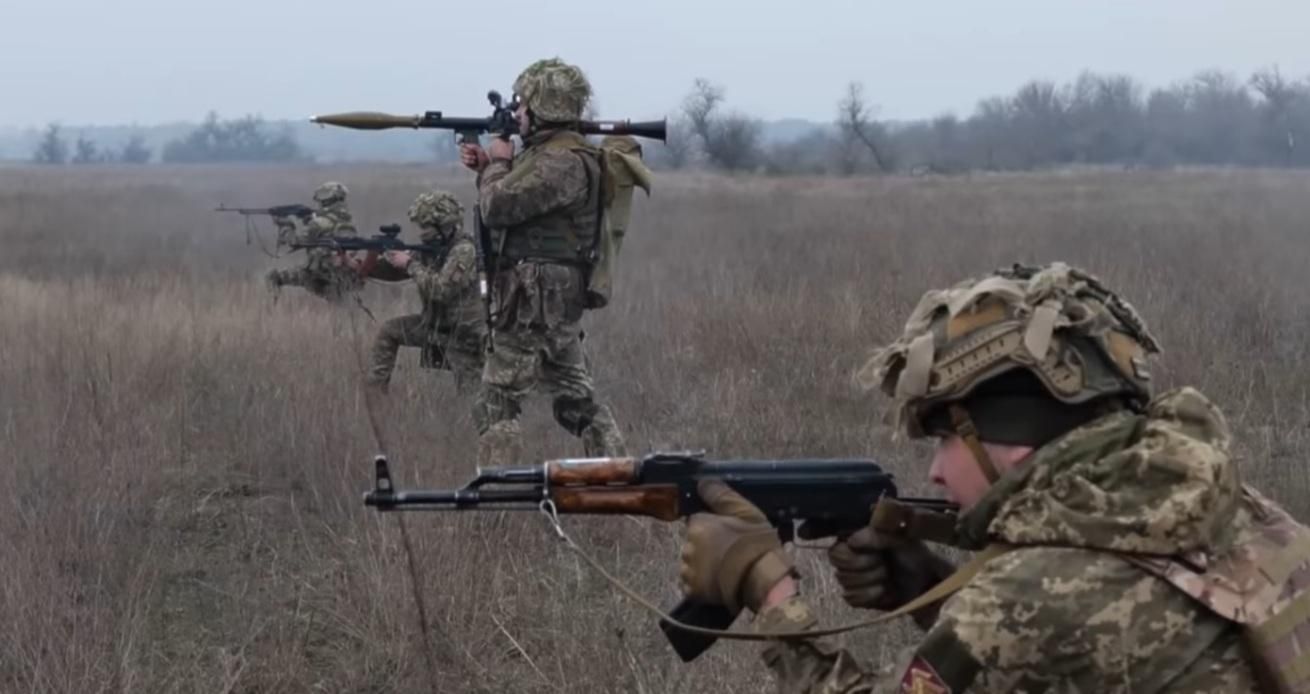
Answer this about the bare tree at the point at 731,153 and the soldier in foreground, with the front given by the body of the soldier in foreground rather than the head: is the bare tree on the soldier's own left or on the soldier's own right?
on the soldier's own right

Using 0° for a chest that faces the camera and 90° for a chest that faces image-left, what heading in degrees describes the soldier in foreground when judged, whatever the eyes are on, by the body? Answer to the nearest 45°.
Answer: approximately 90°

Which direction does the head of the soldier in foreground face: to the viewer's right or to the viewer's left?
to the viewer's left
